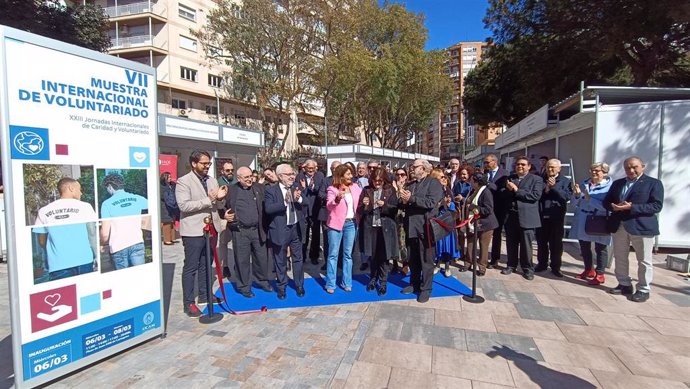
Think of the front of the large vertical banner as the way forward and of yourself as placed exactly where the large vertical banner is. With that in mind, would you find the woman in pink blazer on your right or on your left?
on your left

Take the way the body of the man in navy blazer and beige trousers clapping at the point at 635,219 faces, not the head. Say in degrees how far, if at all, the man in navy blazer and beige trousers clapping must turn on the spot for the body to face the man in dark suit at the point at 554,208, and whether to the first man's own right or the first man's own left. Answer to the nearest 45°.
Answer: approximately 90° to the first man's own right

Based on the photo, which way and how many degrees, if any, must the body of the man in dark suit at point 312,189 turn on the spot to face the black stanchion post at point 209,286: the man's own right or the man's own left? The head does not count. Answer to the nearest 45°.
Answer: approximately 45° to the man's own right

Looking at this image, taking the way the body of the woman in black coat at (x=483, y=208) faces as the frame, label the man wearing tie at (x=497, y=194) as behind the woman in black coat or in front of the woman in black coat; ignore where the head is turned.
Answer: behind

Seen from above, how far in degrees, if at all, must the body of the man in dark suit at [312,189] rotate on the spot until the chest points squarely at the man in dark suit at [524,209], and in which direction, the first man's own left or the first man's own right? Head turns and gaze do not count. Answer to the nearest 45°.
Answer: approximately 90° to the first man's own left
